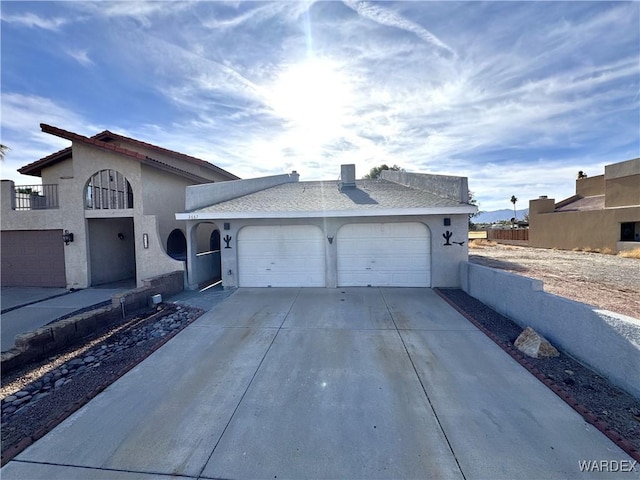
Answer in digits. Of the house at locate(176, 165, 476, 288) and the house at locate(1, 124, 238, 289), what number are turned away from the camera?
0

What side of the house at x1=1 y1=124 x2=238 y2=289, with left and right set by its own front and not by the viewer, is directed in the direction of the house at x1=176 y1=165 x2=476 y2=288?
left

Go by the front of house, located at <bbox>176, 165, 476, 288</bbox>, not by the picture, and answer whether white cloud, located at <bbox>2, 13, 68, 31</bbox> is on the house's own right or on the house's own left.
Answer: on the house's own right

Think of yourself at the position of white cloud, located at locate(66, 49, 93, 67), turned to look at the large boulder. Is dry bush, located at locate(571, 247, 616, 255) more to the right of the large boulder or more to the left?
left

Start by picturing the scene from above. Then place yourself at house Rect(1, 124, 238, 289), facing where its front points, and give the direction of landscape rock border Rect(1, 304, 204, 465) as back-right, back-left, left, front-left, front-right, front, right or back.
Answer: front-left

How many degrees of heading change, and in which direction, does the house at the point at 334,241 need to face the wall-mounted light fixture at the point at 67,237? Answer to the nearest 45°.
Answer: approximately 90° to its right

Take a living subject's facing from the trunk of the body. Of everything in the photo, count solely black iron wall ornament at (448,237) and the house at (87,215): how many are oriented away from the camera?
0

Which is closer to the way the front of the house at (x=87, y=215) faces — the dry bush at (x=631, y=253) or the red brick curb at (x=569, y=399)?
the red brick curb

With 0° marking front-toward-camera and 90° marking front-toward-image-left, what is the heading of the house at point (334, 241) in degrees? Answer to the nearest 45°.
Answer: approximately 0°
